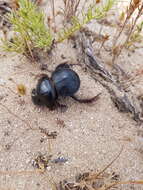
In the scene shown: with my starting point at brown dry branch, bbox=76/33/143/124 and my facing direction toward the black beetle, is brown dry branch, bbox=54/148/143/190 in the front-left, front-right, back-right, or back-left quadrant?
front-left

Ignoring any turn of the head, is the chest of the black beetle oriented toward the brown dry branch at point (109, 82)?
no

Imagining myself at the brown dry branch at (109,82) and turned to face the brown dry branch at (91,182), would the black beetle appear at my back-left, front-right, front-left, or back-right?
front-right

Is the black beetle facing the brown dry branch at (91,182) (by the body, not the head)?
no

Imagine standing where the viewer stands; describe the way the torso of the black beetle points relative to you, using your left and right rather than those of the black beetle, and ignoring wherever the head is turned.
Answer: facing the viewer and to the left of the viewer

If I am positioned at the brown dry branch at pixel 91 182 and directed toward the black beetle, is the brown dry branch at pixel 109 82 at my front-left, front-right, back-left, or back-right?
front-right
